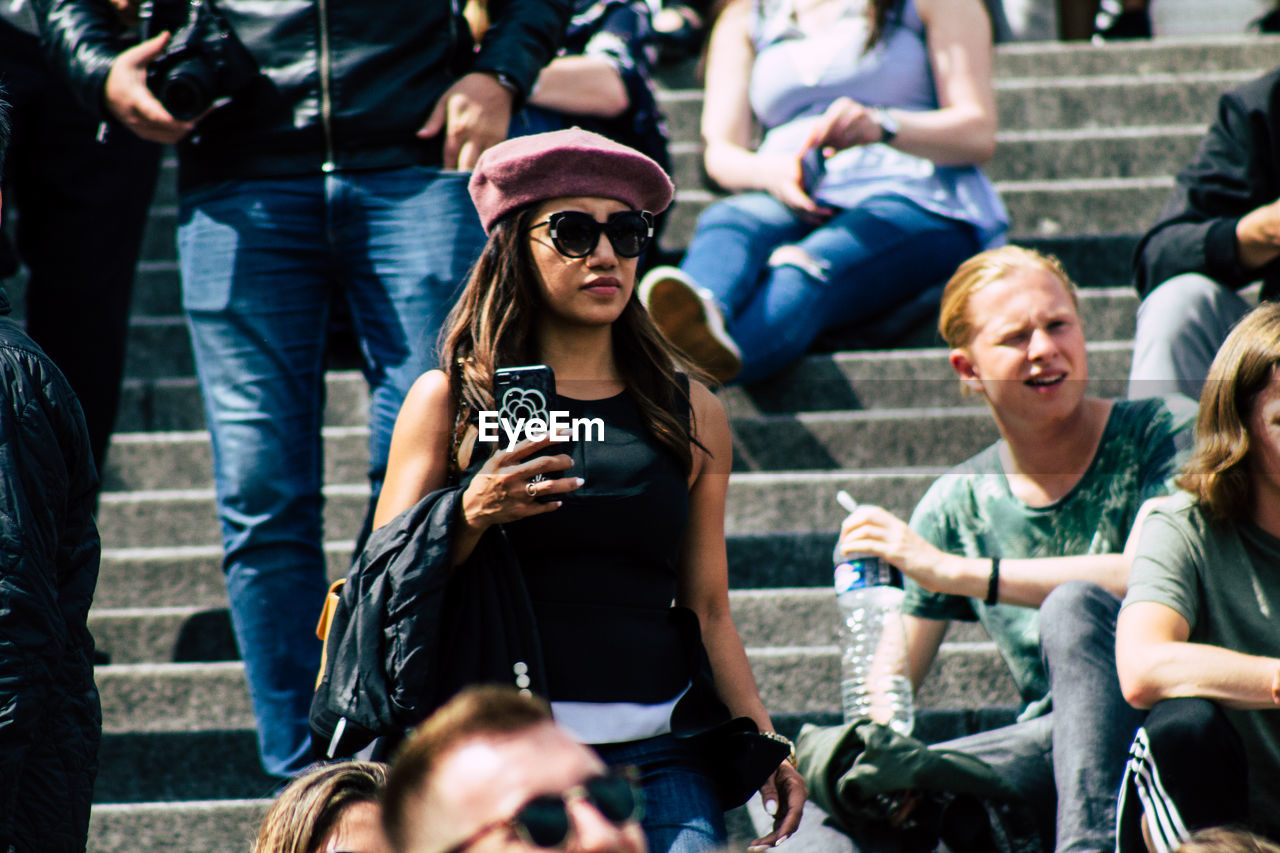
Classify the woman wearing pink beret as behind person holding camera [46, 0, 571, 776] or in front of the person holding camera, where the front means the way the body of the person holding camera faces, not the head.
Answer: in front

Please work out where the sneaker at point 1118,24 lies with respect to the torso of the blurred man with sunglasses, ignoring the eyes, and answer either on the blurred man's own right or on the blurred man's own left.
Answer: on the blurred man's own left

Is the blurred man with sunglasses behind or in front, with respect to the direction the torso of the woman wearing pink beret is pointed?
in front

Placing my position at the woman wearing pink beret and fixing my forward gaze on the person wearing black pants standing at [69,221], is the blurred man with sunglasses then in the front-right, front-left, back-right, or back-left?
back-left

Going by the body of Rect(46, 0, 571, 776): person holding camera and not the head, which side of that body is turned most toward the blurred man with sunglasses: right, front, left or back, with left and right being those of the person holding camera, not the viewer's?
front

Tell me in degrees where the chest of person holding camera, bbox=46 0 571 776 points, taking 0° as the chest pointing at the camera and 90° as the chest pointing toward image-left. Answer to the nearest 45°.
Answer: approximately 0°
